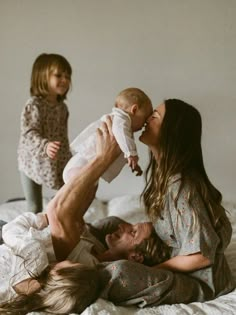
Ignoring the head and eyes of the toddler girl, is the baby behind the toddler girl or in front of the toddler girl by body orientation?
in front
